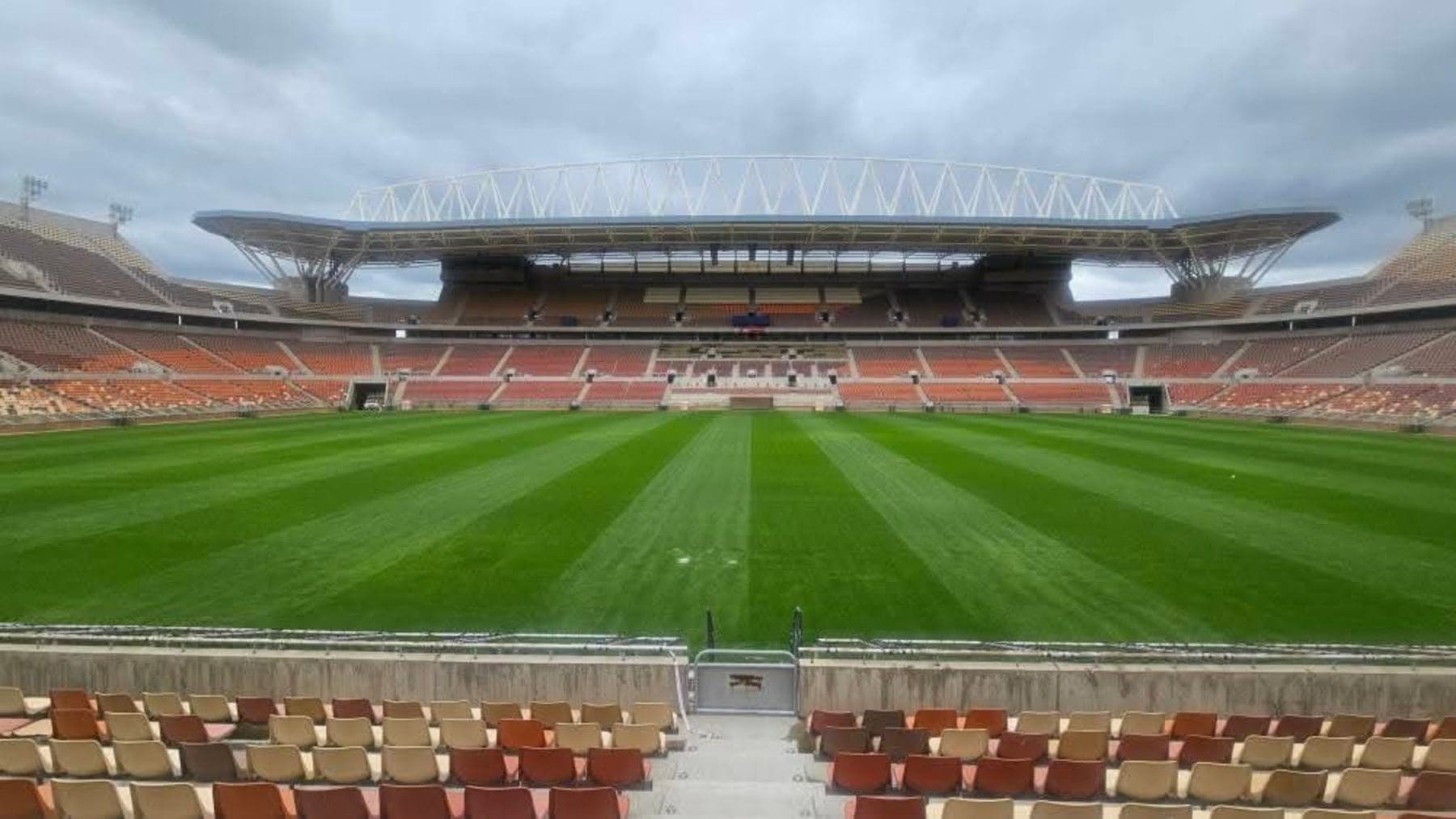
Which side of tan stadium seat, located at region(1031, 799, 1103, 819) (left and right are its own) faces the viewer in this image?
back

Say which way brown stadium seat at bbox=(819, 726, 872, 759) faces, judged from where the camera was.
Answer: facing away from the viewer

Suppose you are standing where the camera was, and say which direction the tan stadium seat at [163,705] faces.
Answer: facing away from the viewer and to the right of the viewer

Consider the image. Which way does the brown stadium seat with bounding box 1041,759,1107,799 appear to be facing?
away from the camera

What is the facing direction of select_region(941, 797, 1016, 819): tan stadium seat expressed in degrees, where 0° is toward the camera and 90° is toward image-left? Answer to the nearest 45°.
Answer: approximately 180°

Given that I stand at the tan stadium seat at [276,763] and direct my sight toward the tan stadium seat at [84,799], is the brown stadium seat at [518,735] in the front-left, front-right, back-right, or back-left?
back-left

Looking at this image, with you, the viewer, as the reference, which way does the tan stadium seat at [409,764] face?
facing away from the viewer

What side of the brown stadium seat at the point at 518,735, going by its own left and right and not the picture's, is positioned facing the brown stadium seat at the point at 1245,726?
right
